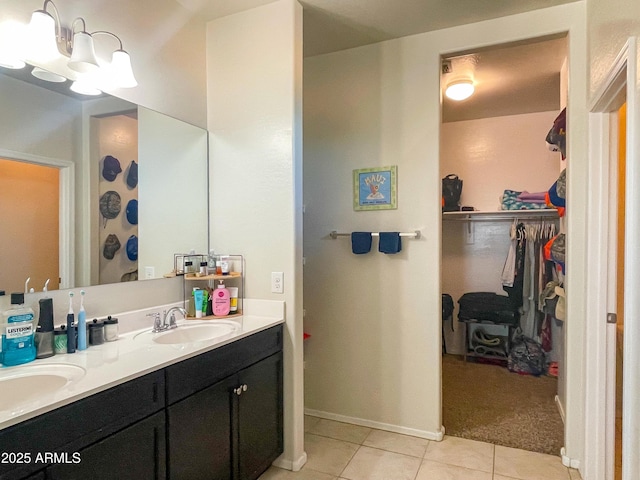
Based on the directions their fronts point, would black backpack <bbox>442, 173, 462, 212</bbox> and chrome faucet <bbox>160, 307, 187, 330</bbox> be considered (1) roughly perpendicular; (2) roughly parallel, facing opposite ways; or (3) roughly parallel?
roughly perpendicular

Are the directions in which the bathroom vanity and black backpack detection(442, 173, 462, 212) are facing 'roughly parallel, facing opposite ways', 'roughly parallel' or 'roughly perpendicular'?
roughly perpendicular

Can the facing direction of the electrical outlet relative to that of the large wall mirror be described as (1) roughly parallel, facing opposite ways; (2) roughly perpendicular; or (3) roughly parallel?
roughly perpendicular

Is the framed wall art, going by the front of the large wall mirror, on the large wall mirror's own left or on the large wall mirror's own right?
on the large wall mirror's own left

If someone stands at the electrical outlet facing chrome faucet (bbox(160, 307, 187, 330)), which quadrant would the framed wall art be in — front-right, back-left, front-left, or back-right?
back-right

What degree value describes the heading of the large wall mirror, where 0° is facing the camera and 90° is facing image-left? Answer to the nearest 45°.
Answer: approximately 315°

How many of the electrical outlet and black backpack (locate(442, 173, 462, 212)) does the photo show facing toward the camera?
2

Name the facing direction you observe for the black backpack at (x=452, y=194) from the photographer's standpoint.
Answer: facing the viewer

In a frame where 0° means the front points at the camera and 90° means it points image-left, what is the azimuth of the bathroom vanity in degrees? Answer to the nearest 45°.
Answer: approximately 315°

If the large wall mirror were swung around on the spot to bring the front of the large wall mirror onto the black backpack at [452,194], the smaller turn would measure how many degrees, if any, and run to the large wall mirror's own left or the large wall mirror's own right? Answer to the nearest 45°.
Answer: approximately 45° to the large wall mirror's own left

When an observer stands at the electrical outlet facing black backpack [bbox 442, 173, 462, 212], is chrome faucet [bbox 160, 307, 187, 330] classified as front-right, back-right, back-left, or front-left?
back-left

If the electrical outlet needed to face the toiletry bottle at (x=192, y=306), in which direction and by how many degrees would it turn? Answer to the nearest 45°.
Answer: approximately 90° to its right

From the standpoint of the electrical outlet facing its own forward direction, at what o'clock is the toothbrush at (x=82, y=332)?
The toothbrush is roughly at 2 o'clock from the electrical outlet.

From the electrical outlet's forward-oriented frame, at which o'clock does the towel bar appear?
The towel bar is roughly at 8 o'clock from the electrical outlet.

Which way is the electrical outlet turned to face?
toward the camera

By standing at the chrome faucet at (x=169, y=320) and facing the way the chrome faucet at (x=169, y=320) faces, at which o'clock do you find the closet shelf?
The closet shelf is roughly at 10 o'clock from the chrome faucet.
